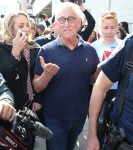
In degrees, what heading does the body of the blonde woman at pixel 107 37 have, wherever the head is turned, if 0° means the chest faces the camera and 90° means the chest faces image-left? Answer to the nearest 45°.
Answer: approximately 0°

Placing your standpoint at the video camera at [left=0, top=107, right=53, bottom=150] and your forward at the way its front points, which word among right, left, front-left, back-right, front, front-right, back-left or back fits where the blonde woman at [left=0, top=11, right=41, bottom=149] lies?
left

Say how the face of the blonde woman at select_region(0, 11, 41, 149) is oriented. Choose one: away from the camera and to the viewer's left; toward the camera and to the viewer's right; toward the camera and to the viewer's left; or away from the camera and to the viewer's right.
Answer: toward the camera and to the viewer's right

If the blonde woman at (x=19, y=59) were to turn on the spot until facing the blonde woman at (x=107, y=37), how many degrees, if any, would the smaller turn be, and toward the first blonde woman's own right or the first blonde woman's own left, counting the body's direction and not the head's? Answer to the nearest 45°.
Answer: approximately 90° to the first blonde woman's own left

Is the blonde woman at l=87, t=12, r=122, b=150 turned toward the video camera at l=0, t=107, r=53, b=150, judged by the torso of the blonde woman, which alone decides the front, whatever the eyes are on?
yes

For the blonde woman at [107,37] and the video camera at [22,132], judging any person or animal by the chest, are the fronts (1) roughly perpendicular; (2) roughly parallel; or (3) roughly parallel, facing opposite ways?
roughly perpendicular

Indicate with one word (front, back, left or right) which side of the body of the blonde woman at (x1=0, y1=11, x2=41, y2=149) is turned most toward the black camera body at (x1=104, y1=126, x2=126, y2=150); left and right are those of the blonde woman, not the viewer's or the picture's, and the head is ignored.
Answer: front

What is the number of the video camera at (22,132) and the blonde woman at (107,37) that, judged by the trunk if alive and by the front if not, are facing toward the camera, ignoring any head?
1

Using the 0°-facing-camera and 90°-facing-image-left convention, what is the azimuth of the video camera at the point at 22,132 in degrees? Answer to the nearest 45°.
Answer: approximately 270°

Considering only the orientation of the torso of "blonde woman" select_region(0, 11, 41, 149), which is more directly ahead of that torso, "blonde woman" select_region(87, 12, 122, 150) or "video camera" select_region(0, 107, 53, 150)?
the video camera

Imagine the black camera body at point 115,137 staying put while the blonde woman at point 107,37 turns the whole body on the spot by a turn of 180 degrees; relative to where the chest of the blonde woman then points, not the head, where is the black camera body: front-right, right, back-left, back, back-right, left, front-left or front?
back

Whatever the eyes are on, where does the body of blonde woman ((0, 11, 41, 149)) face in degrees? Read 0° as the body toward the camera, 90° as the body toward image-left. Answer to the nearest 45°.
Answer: approximately 315°
